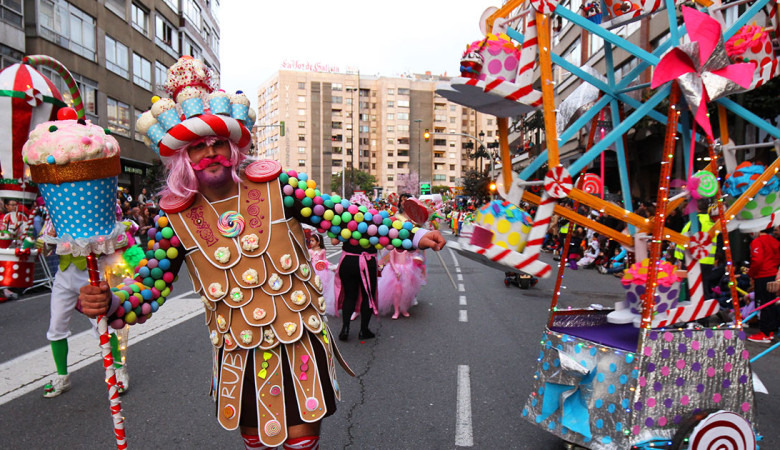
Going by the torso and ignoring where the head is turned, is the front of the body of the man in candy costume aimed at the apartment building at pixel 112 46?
no

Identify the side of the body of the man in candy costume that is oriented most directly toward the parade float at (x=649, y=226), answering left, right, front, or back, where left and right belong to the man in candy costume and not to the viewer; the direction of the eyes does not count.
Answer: left

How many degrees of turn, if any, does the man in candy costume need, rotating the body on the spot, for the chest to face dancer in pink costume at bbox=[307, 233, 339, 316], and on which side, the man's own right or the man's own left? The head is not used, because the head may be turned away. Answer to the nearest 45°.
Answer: approximately 180°

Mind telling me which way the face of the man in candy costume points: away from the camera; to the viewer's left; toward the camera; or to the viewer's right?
toward the camera

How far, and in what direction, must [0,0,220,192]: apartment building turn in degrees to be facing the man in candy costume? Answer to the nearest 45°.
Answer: approximately 45° to its right

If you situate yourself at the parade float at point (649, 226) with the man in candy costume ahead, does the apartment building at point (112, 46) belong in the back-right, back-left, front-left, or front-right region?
front-right

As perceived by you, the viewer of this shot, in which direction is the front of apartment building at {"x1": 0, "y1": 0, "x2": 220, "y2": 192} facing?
facing the viewer and to the right of the viewer

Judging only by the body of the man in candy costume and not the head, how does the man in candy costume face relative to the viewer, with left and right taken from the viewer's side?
facing the viewer
